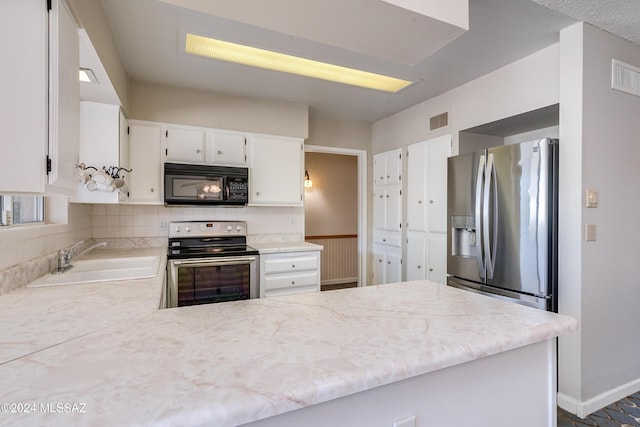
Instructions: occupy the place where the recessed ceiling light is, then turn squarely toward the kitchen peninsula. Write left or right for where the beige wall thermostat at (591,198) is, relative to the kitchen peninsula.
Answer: left

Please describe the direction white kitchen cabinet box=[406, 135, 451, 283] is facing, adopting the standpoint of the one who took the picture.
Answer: facing the viewer and to the left of the viewer

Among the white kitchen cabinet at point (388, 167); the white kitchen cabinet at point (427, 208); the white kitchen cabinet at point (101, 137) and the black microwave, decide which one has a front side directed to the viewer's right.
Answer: the white kitchen cabinet at point (101, 137)

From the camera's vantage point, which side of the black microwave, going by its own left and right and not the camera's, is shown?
front

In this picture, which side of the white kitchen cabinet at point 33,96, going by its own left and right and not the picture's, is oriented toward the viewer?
right

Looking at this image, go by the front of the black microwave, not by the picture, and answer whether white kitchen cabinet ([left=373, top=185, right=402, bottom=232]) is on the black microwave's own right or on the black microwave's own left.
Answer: on the black microwave's own left

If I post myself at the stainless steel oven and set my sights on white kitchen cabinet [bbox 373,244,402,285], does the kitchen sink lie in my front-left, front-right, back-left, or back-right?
back-right

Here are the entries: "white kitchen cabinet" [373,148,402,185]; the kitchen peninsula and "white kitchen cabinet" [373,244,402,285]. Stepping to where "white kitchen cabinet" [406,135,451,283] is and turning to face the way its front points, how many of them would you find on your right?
2

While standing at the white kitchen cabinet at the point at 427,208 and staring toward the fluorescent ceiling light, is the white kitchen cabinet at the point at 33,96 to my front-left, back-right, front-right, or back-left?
front-left

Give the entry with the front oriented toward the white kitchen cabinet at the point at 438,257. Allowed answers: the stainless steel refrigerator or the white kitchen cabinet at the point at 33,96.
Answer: the white kitchen cabinet at the point at 33,96

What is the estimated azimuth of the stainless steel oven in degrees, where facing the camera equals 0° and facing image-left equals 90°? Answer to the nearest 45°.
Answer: approximately 0°

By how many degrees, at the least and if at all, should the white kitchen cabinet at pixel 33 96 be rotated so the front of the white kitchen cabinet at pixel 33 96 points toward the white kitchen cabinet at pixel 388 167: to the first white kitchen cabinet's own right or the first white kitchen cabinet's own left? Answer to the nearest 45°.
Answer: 0° — it already faces it

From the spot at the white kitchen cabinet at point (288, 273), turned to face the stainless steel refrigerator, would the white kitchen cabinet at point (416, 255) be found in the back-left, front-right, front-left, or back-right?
front-left

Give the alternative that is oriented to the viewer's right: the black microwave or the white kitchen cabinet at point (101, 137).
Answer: the white kitchen cabinet
